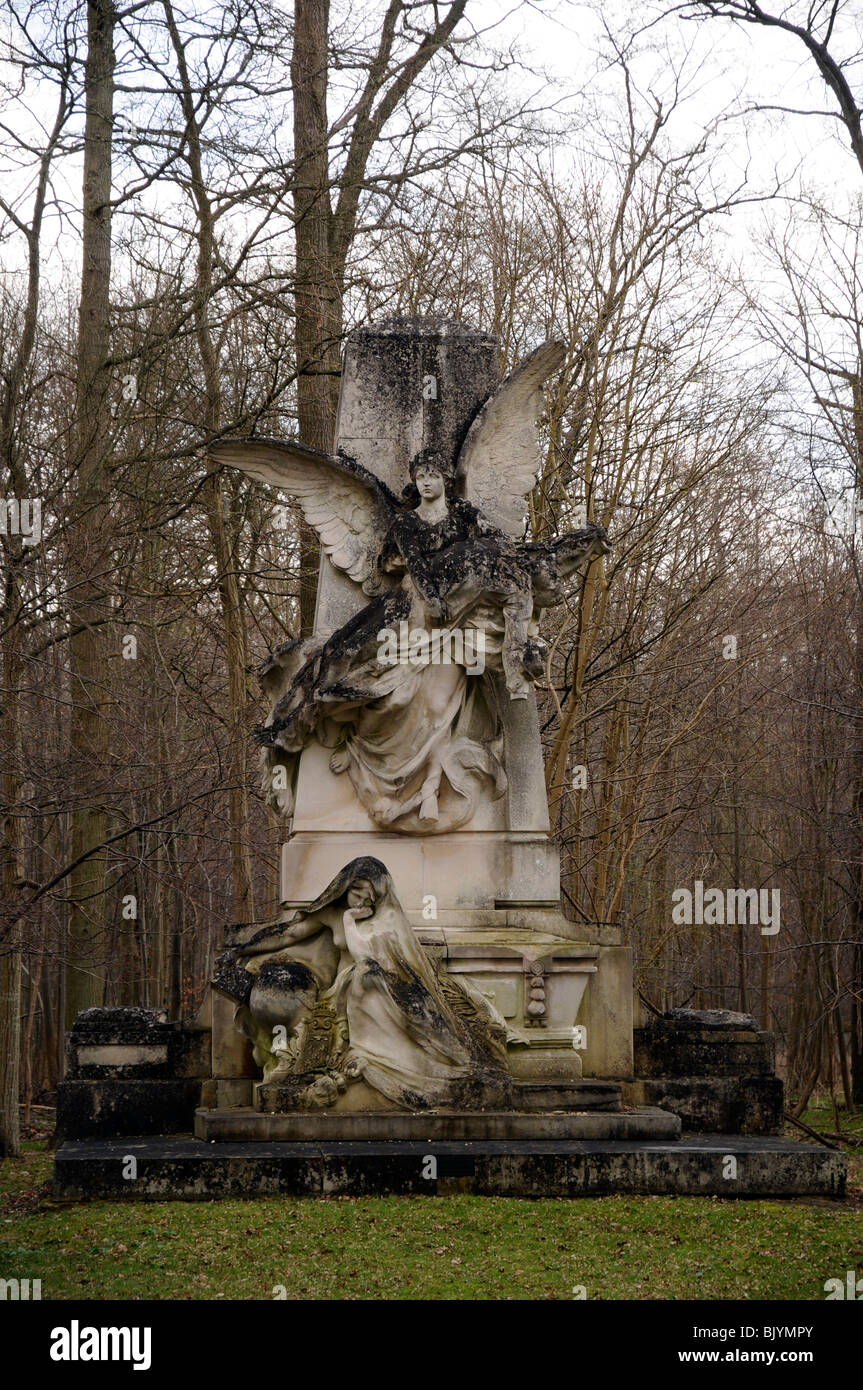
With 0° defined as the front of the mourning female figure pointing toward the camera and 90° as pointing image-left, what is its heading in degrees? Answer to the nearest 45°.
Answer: approximately 45°

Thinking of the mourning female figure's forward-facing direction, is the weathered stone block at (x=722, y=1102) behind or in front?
behind

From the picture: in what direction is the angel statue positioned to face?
toward the camera

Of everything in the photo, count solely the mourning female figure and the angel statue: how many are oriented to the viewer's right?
0
